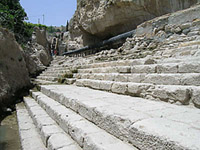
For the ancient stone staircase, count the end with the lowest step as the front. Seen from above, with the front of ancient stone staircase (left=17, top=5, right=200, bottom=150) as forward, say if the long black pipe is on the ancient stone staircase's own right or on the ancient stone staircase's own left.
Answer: on the ancient stone staircase's own right

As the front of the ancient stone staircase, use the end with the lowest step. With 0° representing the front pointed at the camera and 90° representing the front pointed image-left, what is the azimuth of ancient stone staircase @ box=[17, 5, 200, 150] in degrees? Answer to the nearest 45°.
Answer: approximately 45°

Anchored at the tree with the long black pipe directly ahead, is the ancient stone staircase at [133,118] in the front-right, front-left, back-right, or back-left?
front-right

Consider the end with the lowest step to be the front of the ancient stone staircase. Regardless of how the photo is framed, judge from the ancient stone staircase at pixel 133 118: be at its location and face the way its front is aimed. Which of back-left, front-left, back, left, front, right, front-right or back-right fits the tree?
right
